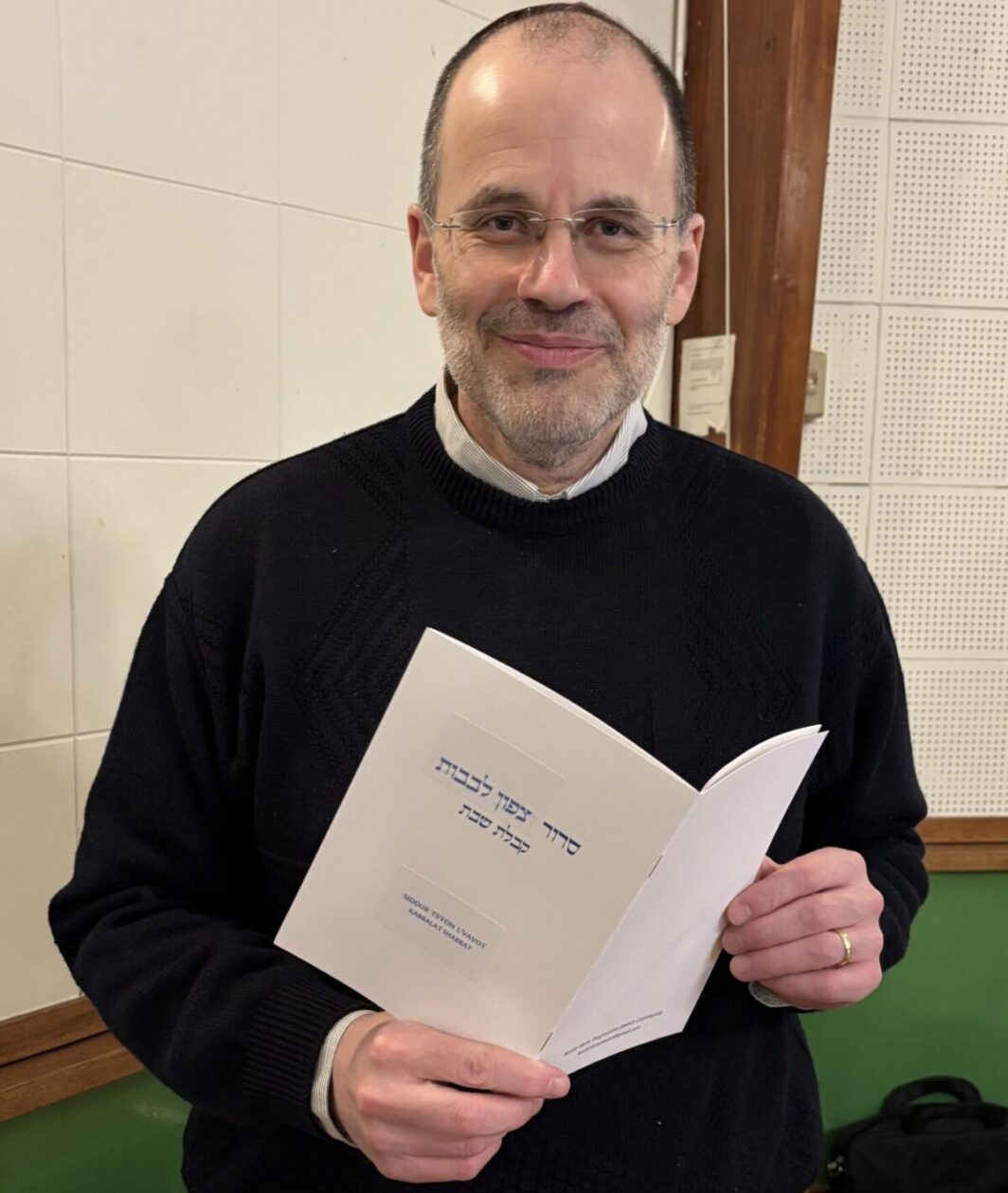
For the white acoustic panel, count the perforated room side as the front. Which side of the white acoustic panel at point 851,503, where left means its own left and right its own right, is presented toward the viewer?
front

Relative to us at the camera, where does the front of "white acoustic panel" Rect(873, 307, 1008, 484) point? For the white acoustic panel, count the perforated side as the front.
facing the viewer

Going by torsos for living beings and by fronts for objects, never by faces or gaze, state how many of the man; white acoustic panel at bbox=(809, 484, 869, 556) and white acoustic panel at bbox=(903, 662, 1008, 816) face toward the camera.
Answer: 3

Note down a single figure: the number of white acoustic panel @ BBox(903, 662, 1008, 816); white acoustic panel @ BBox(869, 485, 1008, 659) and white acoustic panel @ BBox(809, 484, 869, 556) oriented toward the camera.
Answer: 3

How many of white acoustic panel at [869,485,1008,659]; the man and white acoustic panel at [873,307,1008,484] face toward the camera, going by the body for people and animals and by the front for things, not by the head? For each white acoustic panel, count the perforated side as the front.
3

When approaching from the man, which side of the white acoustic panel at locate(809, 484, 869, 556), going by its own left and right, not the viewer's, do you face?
front

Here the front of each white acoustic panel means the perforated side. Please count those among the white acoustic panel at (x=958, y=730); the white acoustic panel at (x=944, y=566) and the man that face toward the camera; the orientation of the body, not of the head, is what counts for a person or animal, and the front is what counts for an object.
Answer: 3

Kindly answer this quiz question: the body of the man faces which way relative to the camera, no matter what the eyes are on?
toward the camera
